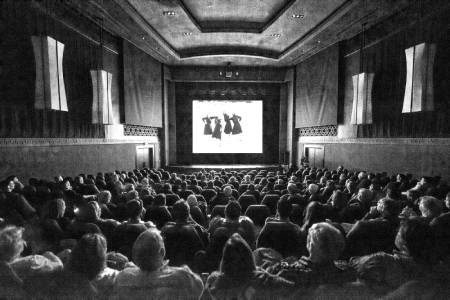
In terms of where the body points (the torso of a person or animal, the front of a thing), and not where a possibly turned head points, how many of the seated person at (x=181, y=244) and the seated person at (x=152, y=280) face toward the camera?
0

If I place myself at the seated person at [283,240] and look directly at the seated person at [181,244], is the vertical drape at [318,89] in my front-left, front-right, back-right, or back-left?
back-right

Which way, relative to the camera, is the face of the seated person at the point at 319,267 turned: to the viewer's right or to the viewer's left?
to the viewer's left

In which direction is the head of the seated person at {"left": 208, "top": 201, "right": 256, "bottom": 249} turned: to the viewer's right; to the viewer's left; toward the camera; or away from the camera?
away from the camera

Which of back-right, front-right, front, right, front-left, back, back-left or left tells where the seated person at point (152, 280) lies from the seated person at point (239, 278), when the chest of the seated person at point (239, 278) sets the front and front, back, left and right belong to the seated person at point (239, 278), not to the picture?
left

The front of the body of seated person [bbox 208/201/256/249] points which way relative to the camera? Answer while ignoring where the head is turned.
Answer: away from the camera

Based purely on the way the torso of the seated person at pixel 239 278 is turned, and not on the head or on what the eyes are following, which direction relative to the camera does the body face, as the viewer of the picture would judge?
away from the camera

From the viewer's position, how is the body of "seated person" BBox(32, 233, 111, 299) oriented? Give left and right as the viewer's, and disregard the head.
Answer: facing away from the viewer and to the right of the viewer

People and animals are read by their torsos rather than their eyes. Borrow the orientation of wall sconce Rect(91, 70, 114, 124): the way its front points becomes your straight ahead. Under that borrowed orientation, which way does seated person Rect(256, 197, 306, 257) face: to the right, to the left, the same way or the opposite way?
to the left

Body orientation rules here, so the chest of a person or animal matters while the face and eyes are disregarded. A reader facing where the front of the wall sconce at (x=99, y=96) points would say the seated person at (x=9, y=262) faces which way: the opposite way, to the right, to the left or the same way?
to the left

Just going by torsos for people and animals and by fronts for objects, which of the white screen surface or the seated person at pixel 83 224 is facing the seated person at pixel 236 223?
the white screen surface

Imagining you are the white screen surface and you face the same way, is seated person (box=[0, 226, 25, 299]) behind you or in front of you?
in front

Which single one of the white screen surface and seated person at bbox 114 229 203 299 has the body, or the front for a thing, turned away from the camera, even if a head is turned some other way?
the seated person

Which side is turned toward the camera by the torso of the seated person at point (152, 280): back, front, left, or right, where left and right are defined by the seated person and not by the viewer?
back

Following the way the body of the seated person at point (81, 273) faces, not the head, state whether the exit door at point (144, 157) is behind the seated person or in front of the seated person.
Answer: in front
